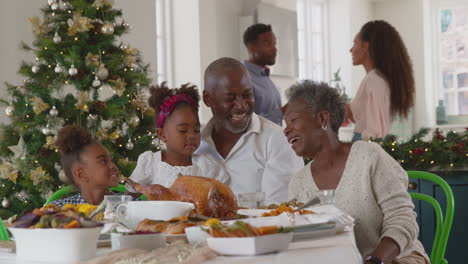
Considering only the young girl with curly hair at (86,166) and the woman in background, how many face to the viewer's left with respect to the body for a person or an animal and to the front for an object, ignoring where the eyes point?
1

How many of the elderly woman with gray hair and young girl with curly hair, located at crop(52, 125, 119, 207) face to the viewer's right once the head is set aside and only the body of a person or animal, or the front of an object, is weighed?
1

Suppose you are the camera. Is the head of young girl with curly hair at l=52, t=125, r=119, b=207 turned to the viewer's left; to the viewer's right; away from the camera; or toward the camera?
to the viewer's right

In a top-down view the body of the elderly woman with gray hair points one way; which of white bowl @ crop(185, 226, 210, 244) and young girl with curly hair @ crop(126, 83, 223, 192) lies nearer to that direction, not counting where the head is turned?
the white bowl

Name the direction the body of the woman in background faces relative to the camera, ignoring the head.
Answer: to the viewer's left

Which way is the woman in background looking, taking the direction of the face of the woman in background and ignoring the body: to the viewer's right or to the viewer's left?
to the viewer's left

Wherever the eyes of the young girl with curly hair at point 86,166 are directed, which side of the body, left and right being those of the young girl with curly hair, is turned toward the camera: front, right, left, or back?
right

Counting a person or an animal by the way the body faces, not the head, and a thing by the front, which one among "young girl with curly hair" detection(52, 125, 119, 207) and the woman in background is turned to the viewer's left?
the woman in background

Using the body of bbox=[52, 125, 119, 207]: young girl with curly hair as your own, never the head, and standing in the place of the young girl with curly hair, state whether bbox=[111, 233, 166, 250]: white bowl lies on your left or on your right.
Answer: on your right
